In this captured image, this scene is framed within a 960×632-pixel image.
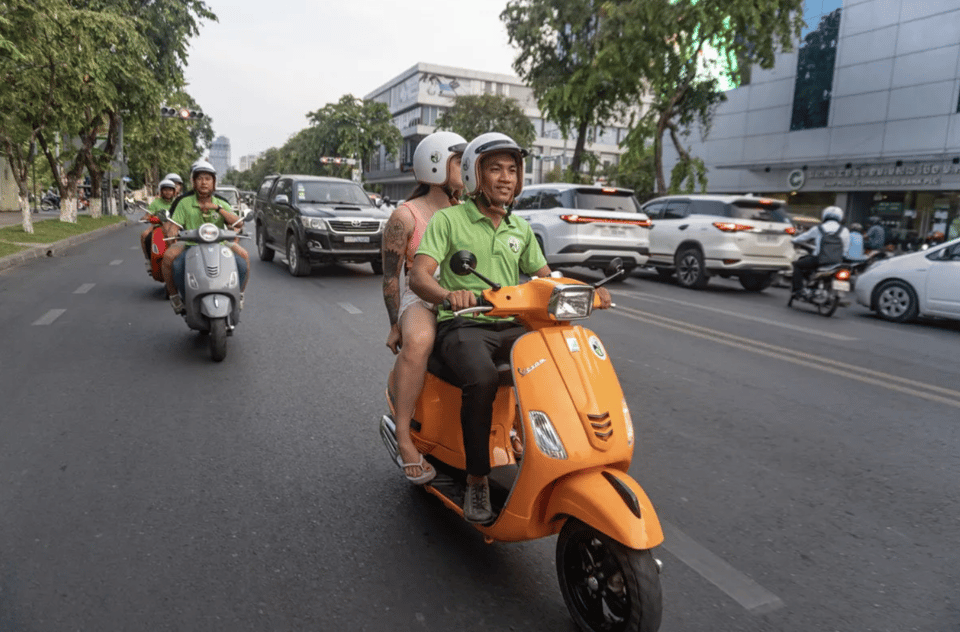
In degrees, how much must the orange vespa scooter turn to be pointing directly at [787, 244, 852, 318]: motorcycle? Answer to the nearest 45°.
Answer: approximately 90° to its left

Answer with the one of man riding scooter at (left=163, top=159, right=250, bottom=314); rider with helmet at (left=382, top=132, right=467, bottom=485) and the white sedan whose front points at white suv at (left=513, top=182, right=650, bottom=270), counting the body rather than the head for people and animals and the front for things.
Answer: the white sedan

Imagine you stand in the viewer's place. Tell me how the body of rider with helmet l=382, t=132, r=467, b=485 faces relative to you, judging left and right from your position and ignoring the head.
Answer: facing the viewer and to the right of the viewer

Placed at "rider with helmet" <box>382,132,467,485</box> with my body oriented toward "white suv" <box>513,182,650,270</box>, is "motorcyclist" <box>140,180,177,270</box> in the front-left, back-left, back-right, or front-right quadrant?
front-left

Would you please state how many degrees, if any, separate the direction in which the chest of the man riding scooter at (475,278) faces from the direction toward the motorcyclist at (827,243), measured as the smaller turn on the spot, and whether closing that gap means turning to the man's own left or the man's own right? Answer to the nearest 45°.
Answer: approximately 90° to the man's own left

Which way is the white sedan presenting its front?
to the viewer's left

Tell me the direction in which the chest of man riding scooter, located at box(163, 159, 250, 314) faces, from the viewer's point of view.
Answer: toward the camera

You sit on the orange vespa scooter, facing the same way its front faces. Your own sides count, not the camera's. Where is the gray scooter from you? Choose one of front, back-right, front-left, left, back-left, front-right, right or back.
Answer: back

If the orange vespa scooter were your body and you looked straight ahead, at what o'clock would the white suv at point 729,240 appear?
The white suv is roughly at 8 o'clock from the orange vespa scooter.

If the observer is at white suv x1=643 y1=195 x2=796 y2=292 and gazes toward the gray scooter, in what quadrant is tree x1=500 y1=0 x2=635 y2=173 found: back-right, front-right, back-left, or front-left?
back-right

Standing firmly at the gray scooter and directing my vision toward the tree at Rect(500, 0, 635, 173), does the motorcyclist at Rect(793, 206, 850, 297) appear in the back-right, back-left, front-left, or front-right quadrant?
front-right

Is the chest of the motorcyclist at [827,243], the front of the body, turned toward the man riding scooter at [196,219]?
no

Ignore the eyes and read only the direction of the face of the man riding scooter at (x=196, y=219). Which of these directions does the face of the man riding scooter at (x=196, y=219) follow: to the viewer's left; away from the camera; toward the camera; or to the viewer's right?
toward the camera

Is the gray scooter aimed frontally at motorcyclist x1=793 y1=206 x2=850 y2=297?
no

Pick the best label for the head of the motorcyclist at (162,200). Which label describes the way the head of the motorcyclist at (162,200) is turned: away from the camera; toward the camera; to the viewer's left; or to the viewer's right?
toward the camera

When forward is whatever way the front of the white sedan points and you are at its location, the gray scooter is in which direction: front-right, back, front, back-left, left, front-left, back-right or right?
front-left

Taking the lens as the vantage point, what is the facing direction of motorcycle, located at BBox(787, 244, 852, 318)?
facing away from the viewer and to the left of the viewer

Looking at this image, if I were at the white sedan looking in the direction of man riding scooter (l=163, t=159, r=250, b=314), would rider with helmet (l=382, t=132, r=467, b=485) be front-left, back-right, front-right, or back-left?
front-left

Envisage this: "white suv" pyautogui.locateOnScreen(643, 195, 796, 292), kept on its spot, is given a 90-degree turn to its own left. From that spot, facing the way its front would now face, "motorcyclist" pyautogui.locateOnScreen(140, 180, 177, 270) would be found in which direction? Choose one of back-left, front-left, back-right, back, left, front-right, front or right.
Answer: front
